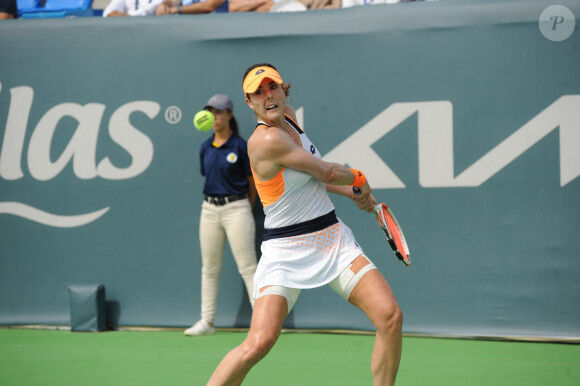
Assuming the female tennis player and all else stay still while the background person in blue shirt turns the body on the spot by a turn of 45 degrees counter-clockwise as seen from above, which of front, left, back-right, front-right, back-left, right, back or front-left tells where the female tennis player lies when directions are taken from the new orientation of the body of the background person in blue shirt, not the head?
front

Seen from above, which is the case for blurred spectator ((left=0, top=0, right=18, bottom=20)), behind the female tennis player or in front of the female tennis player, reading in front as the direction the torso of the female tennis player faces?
behind

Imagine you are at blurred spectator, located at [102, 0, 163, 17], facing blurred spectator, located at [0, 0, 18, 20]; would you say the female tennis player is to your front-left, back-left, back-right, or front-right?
back-left

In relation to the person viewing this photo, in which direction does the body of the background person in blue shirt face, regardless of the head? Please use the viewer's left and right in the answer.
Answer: facing the viewer and to the left of the viewer

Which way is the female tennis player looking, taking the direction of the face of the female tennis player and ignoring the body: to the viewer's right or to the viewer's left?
to the viewer's left

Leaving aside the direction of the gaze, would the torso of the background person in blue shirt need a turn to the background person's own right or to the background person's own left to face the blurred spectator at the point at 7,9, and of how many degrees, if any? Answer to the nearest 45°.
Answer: approximately 90° to the background person's own right

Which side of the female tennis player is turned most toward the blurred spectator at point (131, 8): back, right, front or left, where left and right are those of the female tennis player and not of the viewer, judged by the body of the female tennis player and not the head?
back
